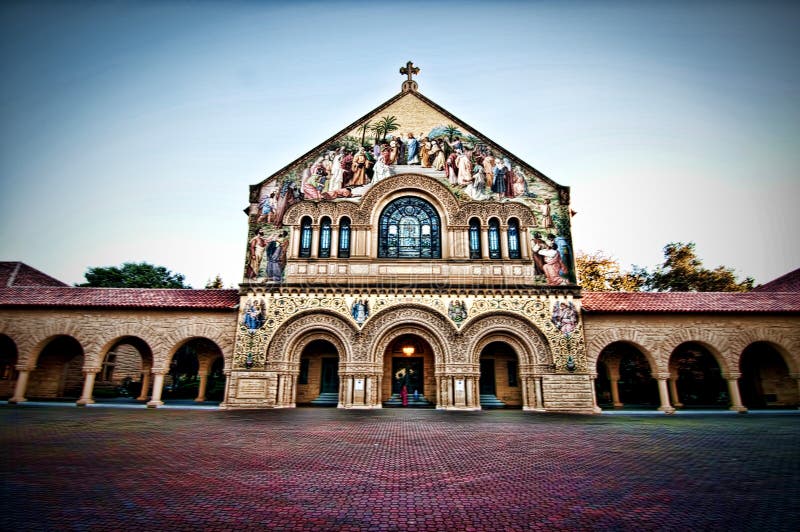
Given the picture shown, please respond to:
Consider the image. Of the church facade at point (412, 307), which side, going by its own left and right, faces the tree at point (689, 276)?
left

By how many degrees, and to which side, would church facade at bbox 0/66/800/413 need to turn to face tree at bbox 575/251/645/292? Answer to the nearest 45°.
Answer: approximately 135° to its left

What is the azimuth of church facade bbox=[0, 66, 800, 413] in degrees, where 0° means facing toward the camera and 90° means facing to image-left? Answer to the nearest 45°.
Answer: approximately 0°

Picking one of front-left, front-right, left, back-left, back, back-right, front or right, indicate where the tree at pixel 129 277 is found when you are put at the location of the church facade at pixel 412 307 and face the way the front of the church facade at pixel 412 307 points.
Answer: back-right
